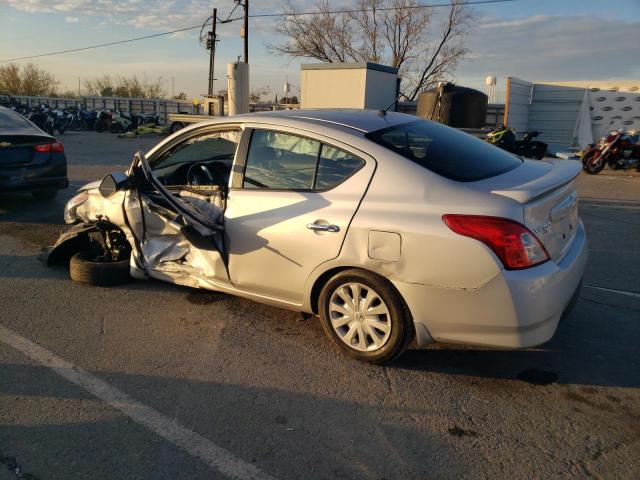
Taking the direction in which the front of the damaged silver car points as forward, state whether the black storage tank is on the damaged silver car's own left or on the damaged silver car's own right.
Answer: on the damaged silver car's own right

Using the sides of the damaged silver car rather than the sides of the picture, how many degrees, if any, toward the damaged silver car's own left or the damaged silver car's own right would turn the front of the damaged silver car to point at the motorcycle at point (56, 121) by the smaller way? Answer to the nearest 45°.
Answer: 0° — it already faces it

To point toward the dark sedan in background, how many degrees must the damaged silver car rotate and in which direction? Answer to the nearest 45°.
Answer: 0° — it already faces it

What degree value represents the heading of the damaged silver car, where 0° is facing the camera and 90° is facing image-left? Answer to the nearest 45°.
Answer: approximately 135°

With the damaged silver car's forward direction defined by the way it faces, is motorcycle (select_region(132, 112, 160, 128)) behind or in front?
in front

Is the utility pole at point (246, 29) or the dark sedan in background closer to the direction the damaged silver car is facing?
the dark sedan in background

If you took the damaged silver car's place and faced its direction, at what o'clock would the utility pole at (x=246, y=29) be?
The utility pole is roughly at 1 o'clock from the damaged silver car.

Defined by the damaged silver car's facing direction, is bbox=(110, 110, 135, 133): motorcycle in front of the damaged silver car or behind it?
in front

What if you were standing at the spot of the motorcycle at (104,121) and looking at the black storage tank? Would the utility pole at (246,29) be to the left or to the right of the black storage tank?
left
